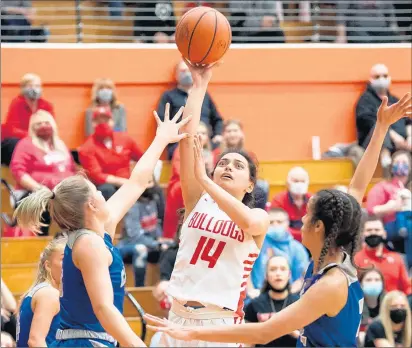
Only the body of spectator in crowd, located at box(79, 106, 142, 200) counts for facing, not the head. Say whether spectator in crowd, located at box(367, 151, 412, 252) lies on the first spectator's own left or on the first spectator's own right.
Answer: on the first spectator's own left

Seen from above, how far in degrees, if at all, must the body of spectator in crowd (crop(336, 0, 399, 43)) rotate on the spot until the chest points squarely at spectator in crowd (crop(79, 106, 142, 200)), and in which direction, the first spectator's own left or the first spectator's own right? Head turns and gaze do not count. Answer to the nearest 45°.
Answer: approximately 45° to the first spectator's own right

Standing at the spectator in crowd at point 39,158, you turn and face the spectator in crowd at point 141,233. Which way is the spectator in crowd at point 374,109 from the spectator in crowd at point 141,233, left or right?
left

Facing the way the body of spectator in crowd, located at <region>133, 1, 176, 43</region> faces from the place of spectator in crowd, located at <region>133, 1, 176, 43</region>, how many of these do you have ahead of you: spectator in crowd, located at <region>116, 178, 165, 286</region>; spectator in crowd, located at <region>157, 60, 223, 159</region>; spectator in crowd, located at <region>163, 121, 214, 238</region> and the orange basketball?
4

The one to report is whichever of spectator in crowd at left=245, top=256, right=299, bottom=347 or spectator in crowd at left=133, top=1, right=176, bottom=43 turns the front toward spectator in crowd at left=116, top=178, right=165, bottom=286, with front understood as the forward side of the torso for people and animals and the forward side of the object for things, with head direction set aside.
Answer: spectator in crowd at left=133, top=1, right=176, bottom=43
